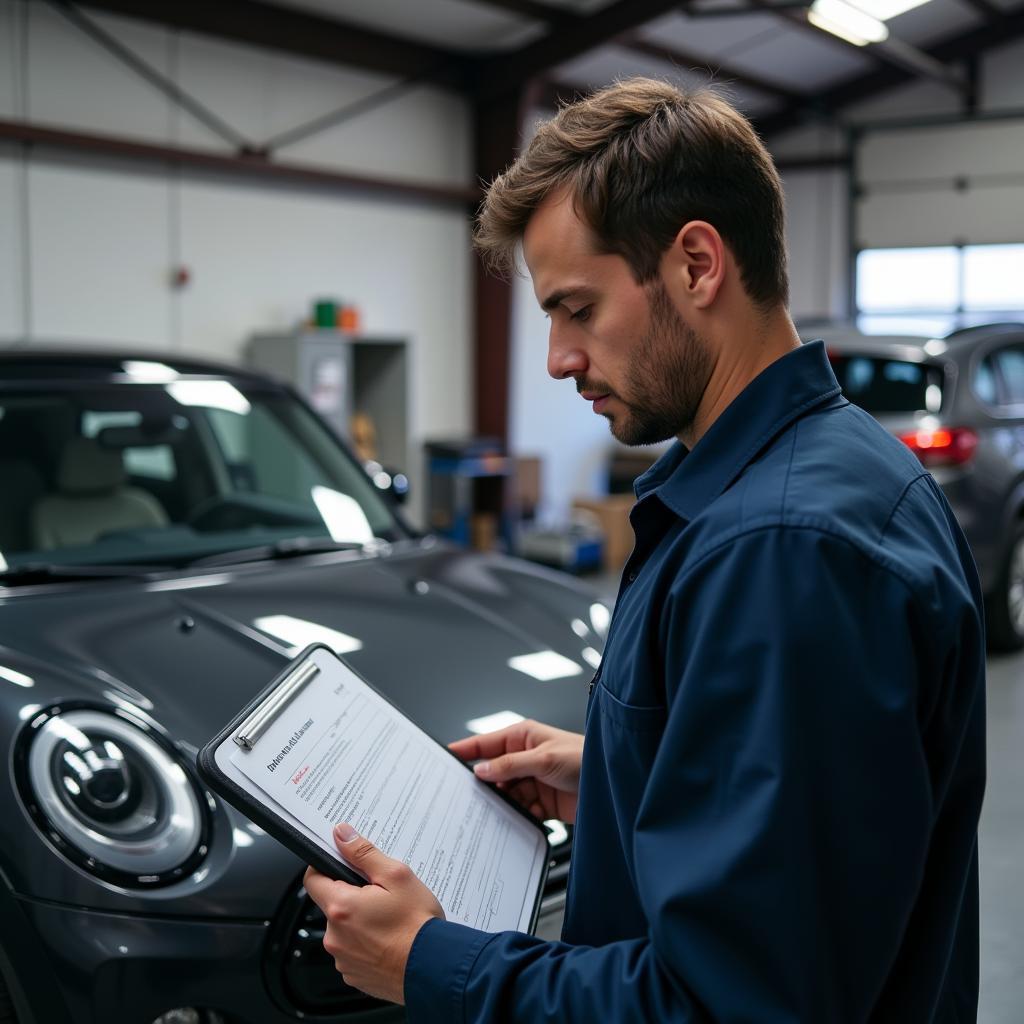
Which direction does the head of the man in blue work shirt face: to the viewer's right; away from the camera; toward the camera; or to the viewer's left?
to the viewer's left

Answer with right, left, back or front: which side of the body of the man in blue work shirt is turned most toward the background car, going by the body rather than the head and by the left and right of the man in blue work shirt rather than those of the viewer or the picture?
right

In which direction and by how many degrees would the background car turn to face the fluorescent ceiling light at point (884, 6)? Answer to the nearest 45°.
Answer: approximately 45° to its left

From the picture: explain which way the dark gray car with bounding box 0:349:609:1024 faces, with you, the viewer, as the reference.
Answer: facing the viewer and to the right of the viewer

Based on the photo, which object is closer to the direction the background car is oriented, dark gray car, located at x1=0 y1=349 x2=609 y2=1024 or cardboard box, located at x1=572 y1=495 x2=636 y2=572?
the cardboard box

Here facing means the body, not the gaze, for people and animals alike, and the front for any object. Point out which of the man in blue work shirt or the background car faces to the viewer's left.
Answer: the man in blue work shirt

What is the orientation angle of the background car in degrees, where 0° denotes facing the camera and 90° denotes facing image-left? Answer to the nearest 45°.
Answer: approximately 225°

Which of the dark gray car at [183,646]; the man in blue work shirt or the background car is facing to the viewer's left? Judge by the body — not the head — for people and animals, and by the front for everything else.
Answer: the man in blue work shirt

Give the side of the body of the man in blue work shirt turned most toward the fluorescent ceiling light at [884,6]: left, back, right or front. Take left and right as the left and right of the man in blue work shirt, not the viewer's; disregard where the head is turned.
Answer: right

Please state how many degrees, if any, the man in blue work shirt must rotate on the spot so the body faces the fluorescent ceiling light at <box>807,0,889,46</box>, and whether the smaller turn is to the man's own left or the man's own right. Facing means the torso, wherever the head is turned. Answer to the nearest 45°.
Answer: approximately 90° to the man's own right

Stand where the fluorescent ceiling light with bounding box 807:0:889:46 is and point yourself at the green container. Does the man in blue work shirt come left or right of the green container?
left

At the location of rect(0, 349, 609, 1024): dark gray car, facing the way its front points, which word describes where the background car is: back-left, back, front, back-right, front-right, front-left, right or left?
left

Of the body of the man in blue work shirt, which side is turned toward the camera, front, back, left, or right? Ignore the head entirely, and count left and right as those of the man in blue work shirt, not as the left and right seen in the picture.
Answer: left
